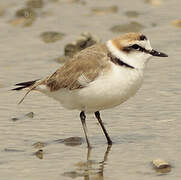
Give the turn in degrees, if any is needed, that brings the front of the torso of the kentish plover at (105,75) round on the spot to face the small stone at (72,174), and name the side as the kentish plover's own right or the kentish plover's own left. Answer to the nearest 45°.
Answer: approximately 90° to the kentish plover's own right

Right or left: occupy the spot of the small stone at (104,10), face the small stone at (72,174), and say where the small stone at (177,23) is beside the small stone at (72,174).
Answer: left

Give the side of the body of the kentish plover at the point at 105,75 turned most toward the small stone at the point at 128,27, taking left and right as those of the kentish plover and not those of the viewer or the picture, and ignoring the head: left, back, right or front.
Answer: left

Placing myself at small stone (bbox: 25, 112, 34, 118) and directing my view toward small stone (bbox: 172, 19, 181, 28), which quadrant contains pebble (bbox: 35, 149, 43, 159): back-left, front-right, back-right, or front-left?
back-right

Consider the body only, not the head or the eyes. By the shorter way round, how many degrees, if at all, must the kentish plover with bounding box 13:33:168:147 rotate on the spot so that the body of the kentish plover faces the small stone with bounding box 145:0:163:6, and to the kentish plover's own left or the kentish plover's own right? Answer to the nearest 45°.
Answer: approximately 90° to the kentish plover's own left

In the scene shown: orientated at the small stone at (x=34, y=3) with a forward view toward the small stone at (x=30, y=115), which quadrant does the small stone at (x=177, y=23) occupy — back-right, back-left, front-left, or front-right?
front-left

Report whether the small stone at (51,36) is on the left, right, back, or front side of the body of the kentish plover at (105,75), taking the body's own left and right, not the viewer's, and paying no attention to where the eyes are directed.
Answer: left

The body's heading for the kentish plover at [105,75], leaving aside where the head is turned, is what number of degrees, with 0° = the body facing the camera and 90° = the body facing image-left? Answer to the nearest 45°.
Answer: approximately 270°

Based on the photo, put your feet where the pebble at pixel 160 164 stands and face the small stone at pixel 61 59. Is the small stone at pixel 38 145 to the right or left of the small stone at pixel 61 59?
left

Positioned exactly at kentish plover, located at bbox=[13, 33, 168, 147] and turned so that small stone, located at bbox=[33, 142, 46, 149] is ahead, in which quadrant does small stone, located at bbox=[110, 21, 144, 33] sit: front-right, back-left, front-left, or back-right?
back-right

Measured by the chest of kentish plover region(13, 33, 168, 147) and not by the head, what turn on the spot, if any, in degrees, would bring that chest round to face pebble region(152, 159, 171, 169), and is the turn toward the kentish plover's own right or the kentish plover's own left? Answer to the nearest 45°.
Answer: approximately 45° to the kentish plover's own right

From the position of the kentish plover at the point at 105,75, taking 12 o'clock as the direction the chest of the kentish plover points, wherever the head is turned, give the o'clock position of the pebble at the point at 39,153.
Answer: The pebble is roughly at 5 o'clock from the kentish plover.
